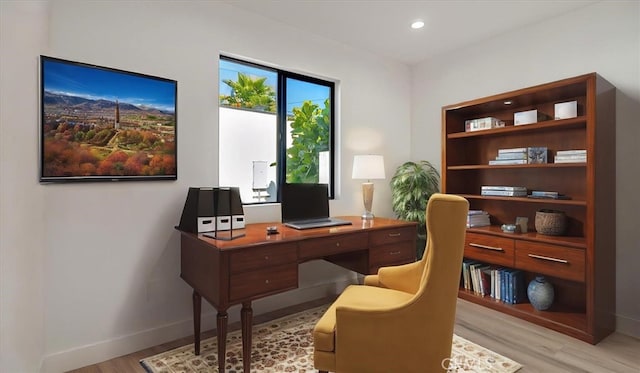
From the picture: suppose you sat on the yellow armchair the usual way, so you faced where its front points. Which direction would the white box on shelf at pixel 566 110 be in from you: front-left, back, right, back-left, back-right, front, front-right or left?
back-right

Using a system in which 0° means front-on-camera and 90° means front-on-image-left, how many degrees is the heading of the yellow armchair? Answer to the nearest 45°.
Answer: approximately 90°

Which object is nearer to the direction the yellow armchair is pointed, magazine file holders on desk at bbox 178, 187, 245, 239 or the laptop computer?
the magazine file holders on desk

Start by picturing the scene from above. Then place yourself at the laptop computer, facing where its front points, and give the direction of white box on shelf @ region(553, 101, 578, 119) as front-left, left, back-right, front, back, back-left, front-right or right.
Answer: front-left

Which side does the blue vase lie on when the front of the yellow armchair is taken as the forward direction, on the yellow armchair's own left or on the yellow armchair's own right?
on the yellow armchair's own right

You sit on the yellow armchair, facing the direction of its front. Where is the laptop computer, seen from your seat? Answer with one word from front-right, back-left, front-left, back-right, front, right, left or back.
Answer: front-right

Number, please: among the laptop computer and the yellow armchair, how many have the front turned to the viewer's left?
1

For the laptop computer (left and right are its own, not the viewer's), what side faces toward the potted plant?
left

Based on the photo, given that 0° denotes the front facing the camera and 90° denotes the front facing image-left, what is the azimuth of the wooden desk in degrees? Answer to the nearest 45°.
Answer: approximately 315°

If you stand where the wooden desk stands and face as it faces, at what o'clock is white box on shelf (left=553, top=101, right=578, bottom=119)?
The white box on shelf is roughly at 10 o'clock from the wooden desk.

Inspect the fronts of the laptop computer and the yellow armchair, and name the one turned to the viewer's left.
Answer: the yellow armchair

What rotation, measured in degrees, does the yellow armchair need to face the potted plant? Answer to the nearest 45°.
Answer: approximately 90° to its right

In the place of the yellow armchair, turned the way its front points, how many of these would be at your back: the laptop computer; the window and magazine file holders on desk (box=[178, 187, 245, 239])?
0

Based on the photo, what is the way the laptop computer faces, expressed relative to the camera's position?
facing the viewer and to the right of the viewer

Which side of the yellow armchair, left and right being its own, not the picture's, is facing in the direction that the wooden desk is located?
front

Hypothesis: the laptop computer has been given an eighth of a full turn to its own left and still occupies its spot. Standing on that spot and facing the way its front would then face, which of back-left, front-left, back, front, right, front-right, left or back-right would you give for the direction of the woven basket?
front
